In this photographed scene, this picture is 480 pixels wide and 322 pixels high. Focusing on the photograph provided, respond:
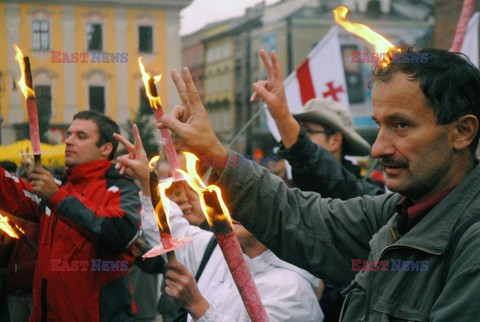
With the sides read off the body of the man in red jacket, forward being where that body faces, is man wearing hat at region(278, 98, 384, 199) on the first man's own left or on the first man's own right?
on the first man's own left

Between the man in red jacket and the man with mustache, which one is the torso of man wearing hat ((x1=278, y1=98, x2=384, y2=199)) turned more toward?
the man in red jacket

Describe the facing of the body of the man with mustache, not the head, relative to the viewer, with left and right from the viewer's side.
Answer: facing the viewer and to the left of the viewer

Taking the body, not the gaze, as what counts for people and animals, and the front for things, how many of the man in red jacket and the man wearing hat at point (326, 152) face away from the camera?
0

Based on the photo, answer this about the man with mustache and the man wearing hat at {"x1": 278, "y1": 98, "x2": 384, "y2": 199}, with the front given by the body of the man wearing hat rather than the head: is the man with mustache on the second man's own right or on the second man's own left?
on the second man's own left

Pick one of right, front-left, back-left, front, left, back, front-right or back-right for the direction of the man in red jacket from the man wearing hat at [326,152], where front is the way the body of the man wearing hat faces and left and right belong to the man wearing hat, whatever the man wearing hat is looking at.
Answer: front

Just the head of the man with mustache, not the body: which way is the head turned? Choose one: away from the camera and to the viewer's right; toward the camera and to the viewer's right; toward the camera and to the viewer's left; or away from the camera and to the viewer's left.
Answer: toward the camera and to the viewer's left

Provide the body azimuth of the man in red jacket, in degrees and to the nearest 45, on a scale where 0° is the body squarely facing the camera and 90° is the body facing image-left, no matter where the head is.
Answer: approximately 45°

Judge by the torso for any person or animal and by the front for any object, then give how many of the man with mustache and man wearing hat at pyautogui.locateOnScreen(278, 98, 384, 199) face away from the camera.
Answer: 0

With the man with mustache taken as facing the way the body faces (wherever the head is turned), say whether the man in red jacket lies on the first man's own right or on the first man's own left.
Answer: on the first man's own right

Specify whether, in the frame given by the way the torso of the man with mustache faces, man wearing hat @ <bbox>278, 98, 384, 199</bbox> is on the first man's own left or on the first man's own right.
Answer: on the first man's own right

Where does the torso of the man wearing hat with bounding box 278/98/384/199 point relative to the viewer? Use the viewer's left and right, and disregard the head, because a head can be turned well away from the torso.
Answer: facing to the left of the viewer

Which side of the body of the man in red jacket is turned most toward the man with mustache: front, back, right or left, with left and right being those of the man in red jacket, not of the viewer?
left

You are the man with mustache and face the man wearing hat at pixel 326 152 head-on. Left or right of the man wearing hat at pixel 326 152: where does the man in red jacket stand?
left
